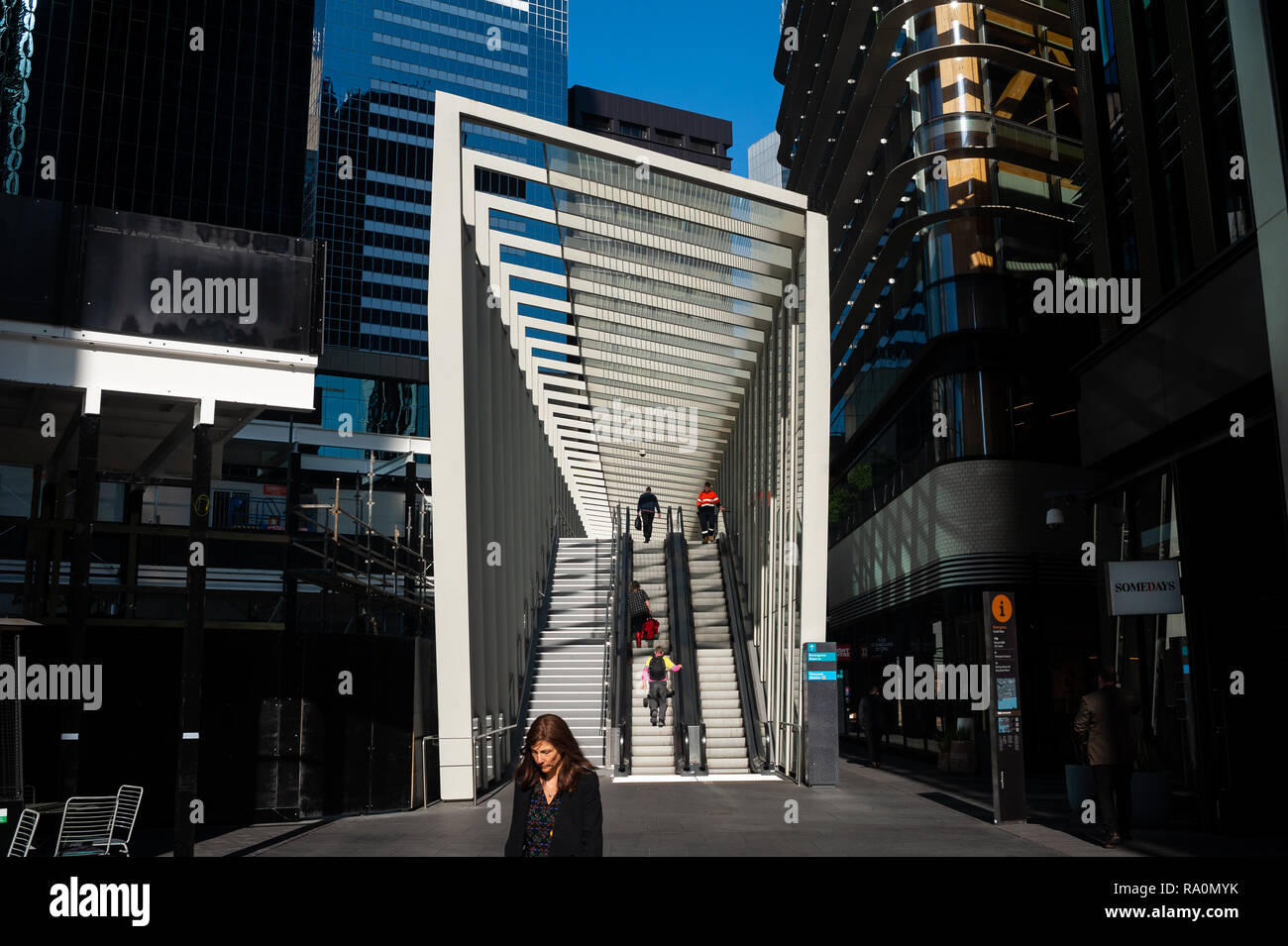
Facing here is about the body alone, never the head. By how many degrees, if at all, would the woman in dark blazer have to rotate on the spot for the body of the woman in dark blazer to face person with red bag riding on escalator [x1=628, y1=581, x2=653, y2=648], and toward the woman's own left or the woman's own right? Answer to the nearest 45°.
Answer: approximately 135° to the woman's own right

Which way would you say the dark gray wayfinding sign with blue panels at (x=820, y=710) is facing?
toward the camera

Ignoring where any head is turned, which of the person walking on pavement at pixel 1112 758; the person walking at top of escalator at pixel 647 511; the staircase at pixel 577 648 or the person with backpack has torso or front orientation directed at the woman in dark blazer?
the staircase

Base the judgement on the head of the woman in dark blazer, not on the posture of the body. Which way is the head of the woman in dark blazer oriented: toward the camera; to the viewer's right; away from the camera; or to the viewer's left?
toward the camera

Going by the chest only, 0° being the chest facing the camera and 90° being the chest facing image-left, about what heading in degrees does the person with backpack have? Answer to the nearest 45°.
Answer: approximately 180°

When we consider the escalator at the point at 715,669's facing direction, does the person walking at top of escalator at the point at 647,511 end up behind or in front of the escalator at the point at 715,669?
behind

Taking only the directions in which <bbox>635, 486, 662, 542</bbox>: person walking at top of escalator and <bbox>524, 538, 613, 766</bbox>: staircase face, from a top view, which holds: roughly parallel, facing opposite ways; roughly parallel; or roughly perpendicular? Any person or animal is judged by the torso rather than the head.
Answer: roughly parallel, facing opposite ways

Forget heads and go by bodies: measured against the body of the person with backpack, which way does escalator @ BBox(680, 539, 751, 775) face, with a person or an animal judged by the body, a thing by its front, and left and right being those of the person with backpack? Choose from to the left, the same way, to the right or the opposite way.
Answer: the opposite way

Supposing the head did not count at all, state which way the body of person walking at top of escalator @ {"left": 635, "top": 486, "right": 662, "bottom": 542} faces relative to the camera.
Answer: away from the camera

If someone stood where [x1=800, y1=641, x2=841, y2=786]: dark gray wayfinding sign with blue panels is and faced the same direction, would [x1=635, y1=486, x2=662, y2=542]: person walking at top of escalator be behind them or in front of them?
behind

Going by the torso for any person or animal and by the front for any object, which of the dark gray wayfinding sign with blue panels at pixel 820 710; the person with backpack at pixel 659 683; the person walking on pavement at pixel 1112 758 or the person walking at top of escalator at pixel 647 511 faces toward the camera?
the dark gray wayfinding sign with blue panels
